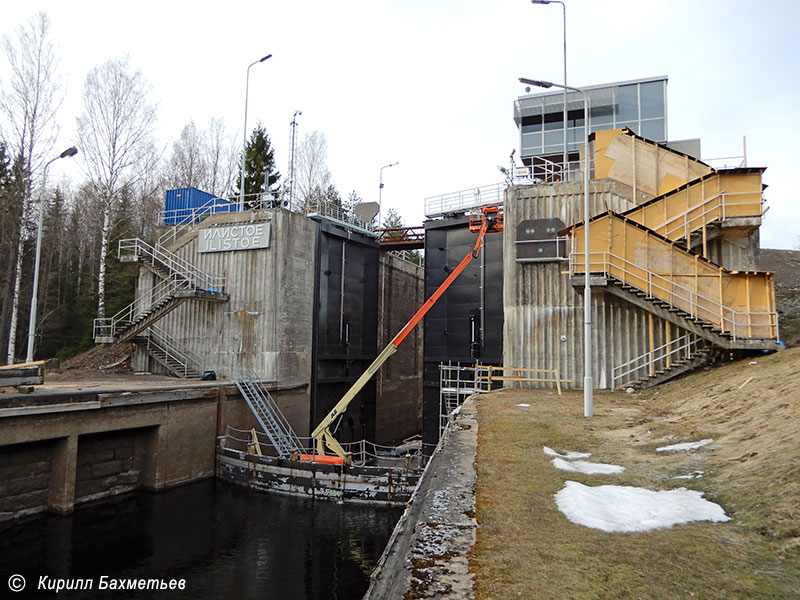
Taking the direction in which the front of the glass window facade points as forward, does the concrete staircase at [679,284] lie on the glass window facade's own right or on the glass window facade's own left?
on the glass window facade's own left

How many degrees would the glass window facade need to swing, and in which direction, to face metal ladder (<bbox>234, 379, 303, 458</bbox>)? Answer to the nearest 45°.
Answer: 0° — it already faces it

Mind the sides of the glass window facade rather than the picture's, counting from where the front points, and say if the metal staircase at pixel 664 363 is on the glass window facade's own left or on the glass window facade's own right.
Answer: on the glass window facade's own left

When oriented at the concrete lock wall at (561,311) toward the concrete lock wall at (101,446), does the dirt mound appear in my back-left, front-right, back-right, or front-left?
front-right

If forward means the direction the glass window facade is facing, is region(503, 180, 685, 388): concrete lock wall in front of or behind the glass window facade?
in front

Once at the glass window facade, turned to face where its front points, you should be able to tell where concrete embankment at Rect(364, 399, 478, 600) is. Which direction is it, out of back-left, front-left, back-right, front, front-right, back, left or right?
front-left

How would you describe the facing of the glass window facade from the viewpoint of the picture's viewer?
facing the viewer and to the left of the viewer

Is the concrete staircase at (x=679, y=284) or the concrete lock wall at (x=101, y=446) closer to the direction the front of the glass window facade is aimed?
the concrete lock wall

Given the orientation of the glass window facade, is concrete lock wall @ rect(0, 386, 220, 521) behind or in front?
in front
